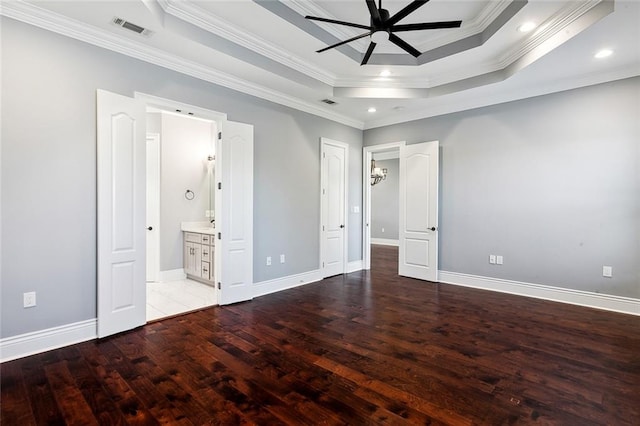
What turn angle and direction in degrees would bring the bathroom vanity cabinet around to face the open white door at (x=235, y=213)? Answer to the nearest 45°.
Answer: approximately 45° to its left

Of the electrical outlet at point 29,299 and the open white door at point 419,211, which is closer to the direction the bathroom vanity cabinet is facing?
the electrical outlet

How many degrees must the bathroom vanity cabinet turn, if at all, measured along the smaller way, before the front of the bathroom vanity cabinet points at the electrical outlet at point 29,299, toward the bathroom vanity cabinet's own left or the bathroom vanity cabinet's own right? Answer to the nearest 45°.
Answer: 0° — it already faces it

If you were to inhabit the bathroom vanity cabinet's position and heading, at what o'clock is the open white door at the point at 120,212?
The open white door is roughly at 11 o'clock from the bathroom vanity cabinet.

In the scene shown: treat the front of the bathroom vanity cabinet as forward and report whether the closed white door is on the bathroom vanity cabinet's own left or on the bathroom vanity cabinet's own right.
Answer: on the bathroom vanity cabinet's own left

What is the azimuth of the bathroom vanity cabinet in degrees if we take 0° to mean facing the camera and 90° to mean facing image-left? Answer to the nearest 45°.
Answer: approximately 45°

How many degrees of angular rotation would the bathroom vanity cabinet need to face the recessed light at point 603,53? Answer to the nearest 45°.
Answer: approximately 90° to its left
